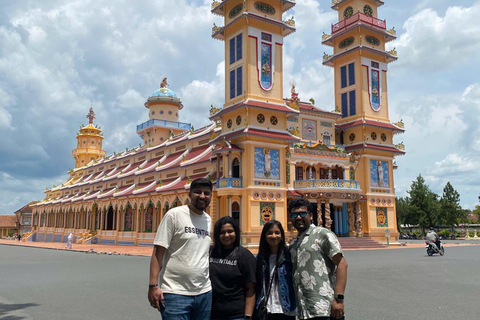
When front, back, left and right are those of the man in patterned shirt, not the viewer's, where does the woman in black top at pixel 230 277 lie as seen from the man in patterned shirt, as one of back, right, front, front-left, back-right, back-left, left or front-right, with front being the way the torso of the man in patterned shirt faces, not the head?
front-right

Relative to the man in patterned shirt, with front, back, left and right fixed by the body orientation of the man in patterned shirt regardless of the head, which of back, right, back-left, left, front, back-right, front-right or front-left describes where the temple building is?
back-right

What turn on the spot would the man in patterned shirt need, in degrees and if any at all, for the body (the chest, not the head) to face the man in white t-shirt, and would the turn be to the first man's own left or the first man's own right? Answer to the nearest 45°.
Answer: approximately 45° to the first man's own right

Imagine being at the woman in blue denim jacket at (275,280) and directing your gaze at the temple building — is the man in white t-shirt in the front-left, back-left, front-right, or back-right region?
back-left

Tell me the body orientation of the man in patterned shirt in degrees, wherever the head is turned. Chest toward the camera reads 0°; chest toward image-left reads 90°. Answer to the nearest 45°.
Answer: approximately 45°

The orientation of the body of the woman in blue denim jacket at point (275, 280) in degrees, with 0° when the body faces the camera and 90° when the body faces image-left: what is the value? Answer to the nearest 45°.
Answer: approximately 0°

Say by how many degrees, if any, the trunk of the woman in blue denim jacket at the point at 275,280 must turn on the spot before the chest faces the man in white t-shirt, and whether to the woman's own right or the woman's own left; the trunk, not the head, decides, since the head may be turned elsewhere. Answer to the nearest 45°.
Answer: approximately 90° to the woman's own right
